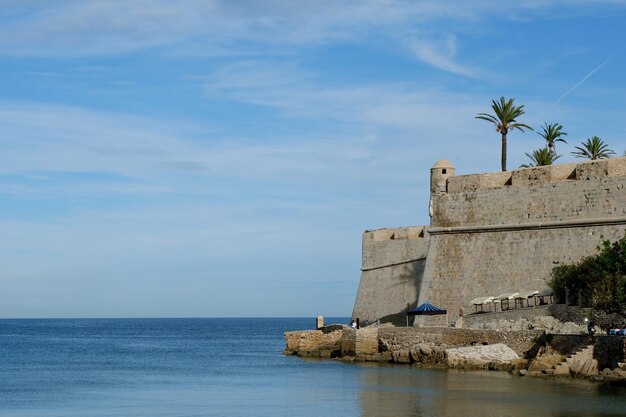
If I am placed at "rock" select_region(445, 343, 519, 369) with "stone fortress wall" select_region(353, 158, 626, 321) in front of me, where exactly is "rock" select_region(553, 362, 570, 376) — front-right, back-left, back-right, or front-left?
back-right

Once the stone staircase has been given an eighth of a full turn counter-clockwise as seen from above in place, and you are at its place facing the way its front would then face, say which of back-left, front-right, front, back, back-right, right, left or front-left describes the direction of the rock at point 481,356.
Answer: right

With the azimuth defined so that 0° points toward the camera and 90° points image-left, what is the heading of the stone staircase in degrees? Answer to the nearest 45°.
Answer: approximately 90°

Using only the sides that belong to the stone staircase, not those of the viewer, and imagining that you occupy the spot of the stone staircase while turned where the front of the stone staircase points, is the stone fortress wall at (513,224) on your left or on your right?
on your right

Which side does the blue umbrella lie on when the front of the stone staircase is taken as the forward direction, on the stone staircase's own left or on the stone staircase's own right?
on the stone staircase's own right

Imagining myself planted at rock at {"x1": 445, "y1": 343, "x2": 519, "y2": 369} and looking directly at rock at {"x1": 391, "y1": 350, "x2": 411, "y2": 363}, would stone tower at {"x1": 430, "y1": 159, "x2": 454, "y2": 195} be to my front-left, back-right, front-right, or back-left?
front-right

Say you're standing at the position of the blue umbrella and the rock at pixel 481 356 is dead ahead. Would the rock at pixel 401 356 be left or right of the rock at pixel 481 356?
right

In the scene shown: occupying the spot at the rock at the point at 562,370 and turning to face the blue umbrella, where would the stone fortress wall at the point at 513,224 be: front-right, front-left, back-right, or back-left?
front-right

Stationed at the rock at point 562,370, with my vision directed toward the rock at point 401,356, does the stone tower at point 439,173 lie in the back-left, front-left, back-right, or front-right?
front-right

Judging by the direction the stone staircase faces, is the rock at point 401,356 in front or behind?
in front
